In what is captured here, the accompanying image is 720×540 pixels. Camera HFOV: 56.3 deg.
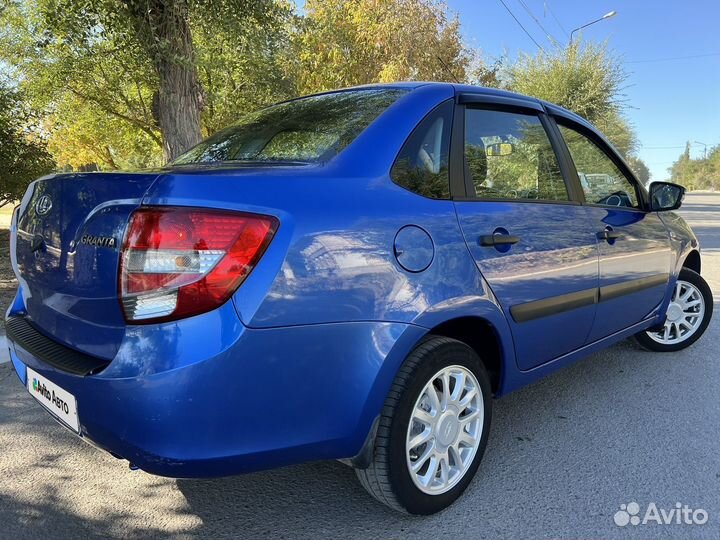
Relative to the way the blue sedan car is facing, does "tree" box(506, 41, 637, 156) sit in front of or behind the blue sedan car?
in front

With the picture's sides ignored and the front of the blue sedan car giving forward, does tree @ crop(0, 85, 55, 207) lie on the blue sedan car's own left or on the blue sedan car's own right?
on the blue sedan car's own left

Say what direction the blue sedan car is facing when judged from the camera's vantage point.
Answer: facing away from the viewer and to the right of the viewer

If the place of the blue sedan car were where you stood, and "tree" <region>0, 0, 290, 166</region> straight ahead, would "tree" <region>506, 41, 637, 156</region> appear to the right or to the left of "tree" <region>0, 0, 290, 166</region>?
right

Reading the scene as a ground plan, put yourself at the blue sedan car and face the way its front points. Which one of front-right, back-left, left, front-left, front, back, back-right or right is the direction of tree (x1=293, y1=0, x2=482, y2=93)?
front-left

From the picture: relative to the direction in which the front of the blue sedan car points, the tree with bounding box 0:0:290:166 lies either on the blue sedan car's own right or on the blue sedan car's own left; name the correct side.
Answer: on the blue sedan car's own left
